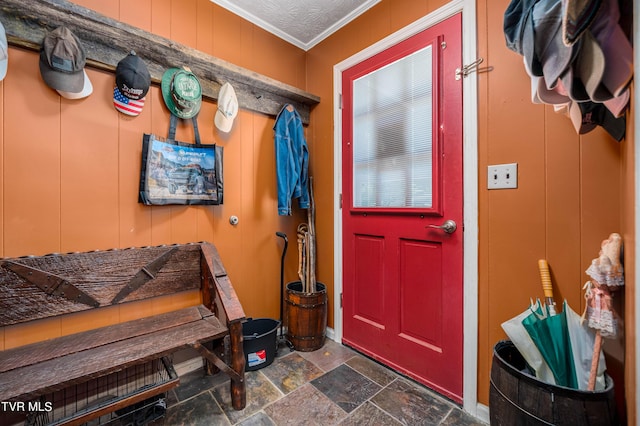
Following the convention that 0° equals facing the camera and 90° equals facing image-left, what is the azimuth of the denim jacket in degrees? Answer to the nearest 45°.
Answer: approximately 315°

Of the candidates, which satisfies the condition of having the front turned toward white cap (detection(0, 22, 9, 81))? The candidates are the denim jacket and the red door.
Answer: the red door

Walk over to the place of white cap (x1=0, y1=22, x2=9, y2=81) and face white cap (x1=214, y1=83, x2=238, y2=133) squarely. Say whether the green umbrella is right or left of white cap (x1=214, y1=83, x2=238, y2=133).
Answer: right

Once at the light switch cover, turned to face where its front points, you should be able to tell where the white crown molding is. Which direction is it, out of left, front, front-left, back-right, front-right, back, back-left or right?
front-right

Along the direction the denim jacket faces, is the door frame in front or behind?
in front

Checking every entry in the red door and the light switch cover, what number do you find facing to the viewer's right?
0

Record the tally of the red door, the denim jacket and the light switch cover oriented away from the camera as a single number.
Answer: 0

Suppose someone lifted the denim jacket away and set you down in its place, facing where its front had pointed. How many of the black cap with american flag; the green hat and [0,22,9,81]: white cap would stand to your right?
3

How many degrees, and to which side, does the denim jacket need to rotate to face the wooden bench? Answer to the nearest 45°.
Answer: approximately 90° to its right
